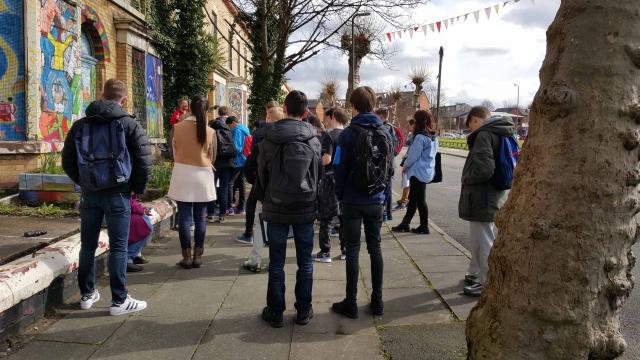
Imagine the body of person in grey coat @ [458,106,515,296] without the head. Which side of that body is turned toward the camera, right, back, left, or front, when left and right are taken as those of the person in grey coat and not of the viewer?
left

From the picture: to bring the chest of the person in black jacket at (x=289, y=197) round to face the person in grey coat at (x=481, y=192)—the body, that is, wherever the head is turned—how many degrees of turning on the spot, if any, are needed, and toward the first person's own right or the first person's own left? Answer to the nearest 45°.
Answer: approximately 90° to the first person's own right

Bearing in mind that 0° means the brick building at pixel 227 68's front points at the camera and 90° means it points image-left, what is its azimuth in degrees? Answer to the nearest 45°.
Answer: approximately 315°

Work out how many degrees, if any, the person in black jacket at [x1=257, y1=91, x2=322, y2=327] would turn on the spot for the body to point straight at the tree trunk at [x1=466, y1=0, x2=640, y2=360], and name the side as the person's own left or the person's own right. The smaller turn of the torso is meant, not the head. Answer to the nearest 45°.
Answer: approximately 135° to the person's own right

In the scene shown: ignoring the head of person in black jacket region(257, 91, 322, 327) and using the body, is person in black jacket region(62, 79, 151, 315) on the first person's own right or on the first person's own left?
on the first person's own left

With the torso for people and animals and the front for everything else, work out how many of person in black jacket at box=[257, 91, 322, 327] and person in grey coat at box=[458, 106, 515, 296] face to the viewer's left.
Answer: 1

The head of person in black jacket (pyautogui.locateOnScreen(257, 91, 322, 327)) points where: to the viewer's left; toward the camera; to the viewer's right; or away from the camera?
away from the camera

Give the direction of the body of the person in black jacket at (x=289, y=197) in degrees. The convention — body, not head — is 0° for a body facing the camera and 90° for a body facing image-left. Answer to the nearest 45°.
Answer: approximately 180°

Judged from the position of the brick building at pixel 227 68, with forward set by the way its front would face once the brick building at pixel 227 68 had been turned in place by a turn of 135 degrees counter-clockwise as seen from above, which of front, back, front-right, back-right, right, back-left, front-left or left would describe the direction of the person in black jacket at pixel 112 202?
back

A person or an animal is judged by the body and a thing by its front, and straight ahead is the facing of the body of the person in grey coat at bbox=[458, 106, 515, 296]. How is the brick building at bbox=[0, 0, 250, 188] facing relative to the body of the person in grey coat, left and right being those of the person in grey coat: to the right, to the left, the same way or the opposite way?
the opposite way

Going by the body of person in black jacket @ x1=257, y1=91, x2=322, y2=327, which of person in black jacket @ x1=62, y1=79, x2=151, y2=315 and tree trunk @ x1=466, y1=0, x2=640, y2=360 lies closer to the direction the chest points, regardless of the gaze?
the person in black jacket

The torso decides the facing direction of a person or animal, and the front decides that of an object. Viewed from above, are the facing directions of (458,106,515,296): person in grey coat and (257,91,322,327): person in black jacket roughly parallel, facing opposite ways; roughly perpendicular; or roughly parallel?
roughly perpendicular

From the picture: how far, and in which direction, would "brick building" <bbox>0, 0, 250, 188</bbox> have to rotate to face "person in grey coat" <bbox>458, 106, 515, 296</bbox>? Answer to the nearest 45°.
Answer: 0° — it already faces them

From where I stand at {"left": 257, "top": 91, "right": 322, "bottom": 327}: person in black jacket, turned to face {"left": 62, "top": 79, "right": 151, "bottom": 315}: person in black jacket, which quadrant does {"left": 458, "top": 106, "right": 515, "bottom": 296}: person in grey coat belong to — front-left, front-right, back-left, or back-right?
back-right

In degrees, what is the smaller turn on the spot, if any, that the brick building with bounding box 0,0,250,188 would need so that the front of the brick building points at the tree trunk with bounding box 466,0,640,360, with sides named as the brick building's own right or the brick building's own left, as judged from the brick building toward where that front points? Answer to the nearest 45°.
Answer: approximately 45° to the brick building's own right
